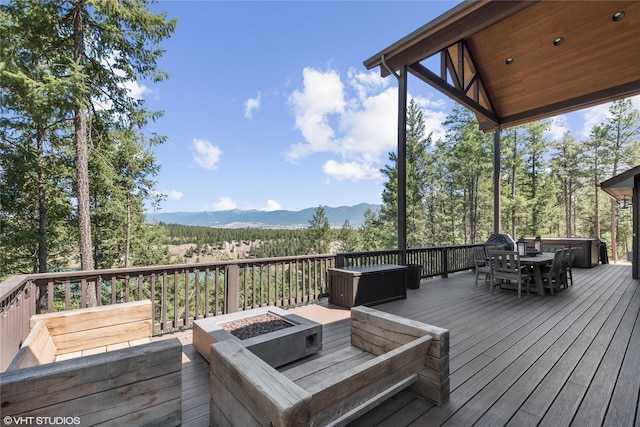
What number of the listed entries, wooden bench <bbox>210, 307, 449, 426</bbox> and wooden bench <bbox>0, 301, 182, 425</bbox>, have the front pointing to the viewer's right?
1

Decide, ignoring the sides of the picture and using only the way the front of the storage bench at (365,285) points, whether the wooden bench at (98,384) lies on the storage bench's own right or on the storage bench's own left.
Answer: on the storage bench's own right

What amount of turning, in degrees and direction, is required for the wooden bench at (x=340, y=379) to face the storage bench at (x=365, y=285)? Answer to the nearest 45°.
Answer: approximately 45° to its right

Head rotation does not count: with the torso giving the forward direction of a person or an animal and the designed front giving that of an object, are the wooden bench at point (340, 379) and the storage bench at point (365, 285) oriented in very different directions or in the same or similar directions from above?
very different directions

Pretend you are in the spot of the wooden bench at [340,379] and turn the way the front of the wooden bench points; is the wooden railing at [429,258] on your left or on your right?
on your right

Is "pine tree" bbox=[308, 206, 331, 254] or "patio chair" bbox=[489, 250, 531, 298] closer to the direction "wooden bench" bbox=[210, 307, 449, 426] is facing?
the pine tree

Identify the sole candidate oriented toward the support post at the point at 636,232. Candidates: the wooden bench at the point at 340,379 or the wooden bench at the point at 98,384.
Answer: the wooden bench at the point at 98,384

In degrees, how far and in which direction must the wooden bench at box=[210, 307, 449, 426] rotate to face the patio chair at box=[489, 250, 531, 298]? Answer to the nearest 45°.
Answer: approximately 90° to its right

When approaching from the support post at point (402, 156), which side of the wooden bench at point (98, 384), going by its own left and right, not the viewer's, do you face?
front

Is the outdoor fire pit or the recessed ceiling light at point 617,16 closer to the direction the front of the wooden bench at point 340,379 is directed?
the outdoor fire pit

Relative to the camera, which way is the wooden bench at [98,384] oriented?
to the viewer's right

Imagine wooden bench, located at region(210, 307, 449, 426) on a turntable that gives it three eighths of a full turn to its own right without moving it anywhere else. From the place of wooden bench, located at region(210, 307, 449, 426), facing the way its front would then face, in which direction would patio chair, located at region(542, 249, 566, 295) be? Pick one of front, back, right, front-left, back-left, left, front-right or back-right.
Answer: front-left

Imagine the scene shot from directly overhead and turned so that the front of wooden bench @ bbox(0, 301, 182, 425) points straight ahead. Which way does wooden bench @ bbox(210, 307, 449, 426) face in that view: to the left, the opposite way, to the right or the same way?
to the left

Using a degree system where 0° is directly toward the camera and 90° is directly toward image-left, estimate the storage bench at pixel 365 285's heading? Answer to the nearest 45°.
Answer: approximately 315°

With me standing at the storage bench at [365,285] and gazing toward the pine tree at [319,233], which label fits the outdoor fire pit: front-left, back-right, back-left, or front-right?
back-left

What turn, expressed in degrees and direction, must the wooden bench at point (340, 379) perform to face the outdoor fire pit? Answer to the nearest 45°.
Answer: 0° — it already faces it
